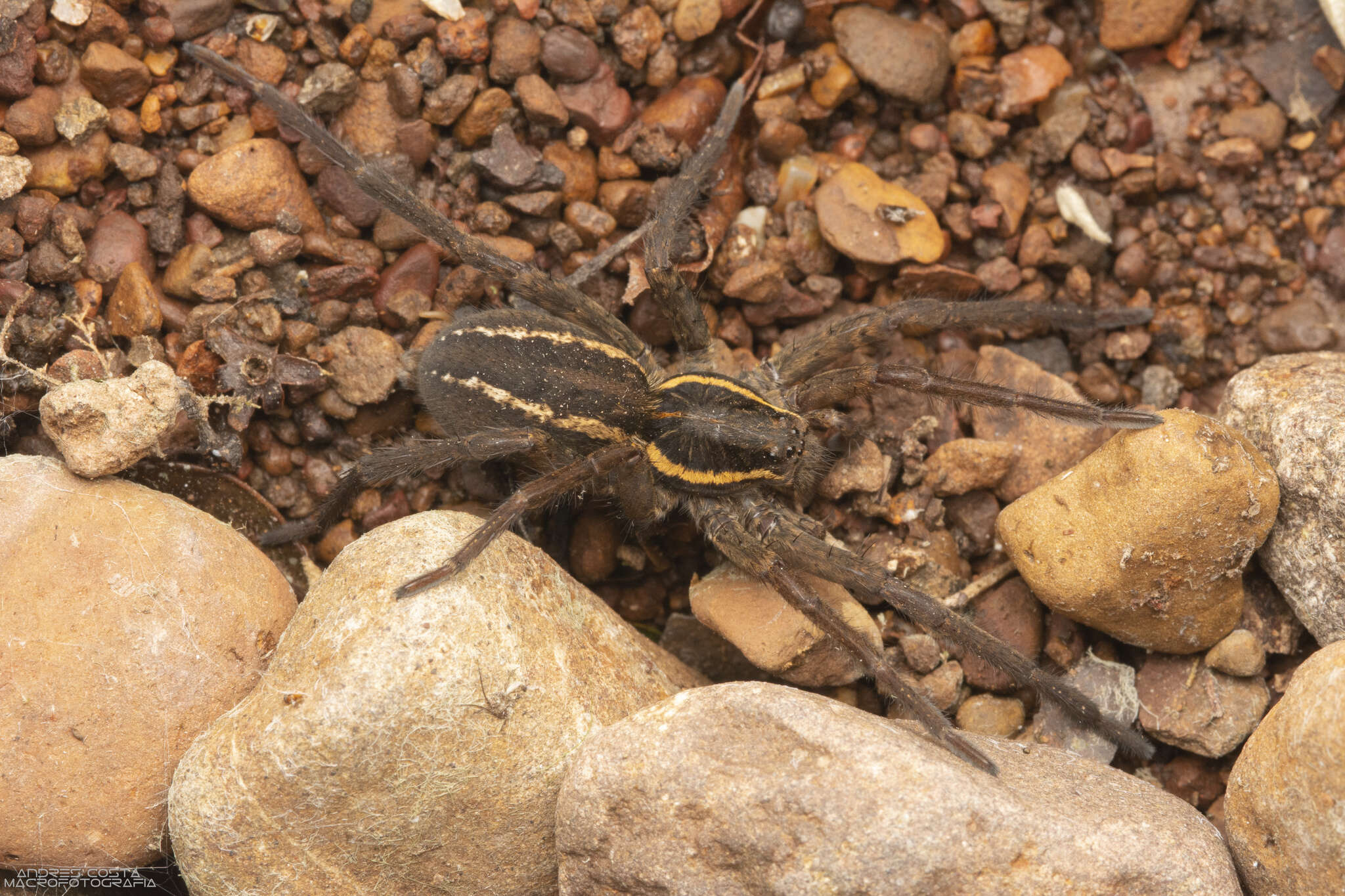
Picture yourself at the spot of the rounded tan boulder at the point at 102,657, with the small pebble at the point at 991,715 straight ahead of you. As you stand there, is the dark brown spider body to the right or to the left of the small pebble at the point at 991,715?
left

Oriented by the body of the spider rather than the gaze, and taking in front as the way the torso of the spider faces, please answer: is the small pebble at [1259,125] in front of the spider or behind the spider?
in front

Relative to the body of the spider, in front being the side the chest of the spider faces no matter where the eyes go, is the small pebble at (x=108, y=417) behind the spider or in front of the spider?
behind

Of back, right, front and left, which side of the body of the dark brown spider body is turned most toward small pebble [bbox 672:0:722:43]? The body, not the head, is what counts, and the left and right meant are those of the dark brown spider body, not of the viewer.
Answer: left

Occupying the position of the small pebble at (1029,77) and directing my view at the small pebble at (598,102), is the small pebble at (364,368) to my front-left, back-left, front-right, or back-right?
front-left

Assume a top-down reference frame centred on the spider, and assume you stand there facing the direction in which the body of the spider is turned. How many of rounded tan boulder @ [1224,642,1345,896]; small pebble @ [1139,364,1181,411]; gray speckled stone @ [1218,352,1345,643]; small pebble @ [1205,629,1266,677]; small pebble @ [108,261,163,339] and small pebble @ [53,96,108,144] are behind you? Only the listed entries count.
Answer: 2

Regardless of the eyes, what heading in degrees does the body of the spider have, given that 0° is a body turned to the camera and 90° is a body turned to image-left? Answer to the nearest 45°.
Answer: approximately 270°

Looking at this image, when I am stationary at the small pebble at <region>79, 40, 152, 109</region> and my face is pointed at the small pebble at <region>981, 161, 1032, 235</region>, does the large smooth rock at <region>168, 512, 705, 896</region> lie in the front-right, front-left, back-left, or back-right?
front-right

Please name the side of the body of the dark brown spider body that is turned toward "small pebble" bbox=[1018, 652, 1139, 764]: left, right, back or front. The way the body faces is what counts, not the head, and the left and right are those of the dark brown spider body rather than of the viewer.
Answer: front

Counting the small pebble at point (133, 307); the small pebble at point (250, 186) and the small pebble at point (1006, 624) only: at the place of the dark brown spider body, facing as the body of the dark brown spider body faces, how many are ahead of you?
1

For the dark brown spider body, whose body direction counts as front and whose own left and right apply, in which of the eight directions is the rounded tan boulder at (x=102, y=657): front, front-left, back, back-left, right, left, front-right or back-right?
back-right

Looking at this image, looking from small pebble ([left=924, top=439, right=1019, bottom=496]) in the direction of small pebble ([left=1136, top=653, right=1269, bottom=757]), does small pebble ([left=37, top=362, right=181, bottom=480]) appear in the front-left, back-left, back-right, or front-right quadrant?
back-right

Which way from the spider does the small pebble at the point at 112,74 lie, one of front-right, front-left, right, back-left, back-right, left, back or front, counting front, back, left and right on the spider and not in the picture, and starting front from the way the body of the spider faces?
back
